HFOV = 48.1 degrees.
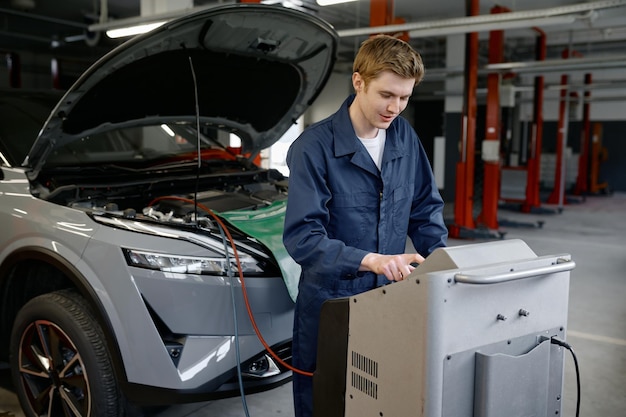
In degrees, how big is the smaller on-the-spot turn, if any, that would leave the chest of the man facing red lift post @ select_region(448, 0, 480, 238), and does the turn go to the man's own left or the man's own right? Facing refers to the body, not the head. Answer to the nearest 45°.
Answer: approximately 135° to the man's own left

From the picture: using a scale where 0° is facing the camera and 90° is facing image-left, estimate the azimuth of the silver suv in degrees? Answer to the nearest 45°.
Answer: approximately 315°

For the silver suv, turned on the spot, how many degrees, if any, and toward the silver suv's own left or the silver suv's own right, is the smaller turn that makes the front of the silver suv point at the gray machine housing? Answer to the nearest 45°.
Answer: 0° — it already faces it

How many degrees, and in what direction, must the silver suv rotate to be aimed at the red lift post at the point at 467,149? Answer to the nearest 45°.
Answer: approximately 90° to its left

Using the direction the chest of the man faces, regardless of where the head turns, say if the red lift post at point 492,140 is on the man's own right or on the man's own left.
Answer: on the man's own left

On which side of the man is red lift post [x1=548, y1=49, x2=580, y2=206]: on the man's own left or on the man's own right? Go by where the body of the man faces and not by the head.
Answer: on the man's own left

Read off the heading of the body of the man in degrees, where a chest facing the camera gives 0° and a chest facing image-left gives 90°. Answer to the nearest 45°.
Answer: approximately 315°

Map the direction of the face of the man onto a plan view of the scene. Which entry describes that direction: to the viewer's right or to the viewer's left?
to the viewer's right

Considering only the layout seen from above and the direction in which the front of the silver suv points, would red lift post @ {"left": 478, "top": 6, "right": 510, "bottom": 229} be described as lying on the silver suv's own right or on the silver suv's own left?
on the silver suv's own left

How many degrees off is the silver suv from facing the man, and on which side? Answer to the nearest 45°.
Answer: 0° — it already faces them
